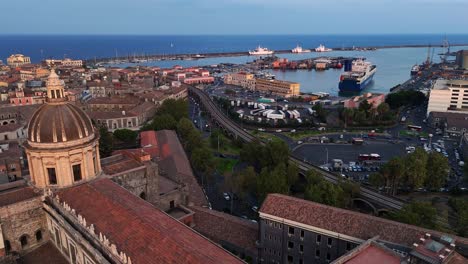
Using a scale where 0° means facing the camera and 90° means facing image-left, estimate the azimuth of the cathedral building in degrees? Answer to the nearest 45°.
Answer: approximately 315°

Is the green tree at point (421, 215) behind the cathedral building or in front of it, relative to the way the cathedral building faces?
in front
